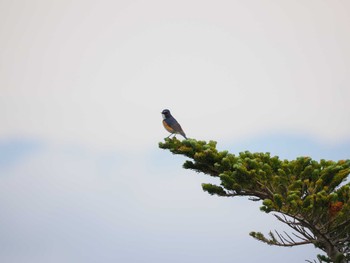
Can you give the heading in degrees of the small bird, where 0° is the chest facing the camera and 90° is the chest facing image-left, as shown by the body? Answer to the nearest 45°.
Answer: approximately 90°
